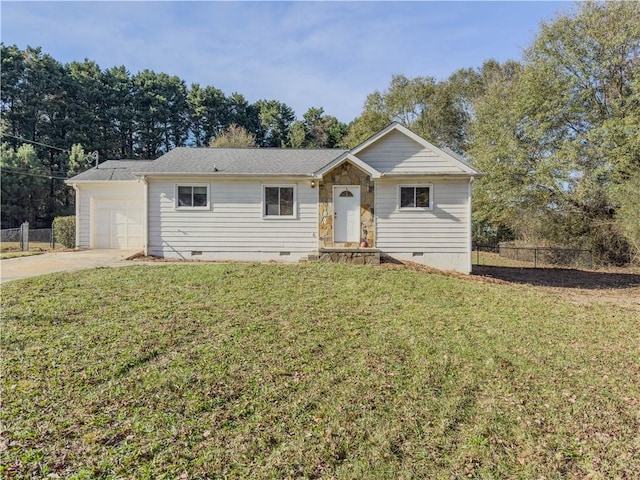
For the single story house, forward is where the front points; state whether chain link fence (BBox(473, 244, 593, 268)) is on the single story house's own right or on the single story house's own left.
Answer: on the single story house's own left

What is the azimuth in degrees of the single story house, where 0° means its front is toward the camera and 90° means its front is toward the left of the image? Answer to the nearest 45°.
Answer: approximately 0°
